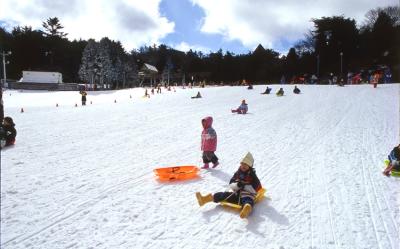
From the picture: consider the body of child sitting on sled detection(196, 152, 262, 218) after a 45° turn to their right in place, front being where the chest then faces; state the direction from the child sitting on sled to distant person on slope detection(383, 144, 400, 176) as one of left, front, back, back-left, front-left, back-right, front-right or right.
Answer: back-right

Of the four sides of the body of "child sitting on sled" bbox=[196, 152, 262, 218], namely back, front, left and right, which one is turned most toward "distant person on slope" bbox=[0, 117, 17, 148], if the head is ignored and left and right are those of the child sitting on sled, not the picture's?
right

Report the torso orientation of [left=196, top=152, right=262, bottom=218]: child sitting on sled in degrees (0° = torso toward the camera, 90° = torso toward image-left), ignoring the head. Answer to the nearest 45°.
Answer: approximately 45°

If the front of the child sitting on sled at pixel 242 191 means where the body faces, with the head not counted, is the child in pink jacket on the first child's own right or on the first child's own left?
on the first child's own right

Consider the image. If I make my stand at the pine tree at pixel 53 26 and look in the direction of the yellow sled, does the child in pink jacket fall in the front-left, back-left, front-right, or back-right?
front-left

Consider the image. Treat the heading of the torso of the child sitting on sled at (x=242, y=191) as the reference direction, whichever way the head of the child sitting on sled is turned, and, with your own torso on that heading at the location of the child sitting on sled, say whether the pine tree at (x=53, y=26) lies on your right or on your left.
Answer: on your right

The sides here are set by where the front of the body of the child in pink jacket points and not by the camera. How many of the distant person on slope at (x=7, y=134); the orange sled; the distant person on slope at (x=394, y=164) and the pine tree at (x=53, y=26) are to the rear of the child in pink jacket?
1

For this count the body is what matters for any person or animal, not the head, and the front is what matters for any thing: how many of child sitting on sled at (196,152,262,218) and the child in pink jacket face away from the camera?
0

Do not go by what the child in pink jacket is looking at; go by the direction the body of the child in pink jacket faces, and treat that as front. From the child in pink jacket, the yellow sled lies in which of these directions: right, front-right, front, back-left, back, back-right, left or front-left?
left
